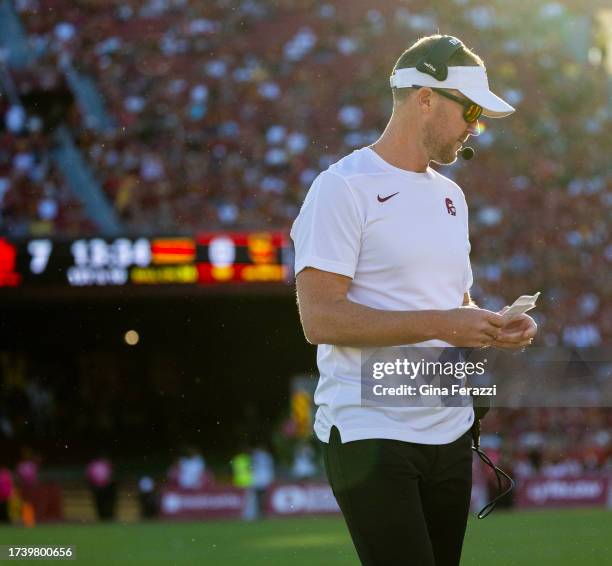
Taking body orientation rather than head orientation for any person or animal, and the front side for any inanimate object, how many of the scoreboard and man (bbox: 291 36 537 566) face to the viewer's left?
0

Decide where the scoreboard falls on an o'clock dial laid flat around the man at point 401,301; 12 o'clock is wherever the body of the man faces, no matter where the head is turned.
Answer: The scoreboard is roughly at 7 o'clock from the man.

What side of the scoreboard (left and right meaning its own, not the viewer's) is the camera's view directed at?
front

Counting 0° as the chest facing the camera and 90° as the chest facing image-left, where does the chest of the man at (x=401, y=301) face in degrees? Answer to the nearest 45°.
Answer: approximately 315°

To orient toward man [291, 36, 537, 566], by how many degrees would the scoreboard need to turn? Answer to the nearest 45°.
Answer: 0° — it already faces them

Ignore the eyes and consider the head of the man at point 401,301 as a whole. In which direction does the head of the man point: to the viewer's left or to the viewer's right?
to the viewer's right
